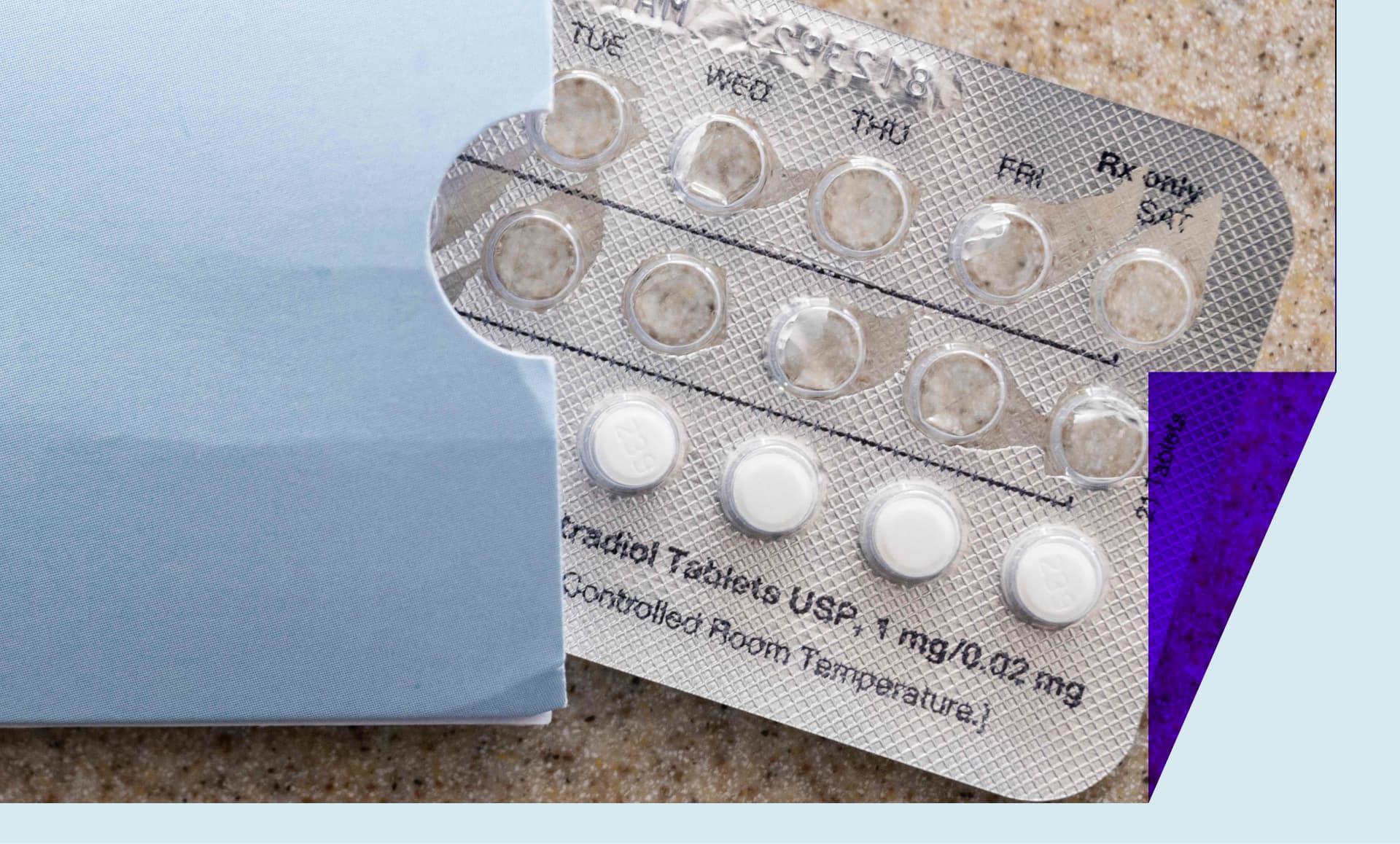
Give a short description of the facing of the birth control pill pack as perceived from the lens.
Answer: facing the viewer
